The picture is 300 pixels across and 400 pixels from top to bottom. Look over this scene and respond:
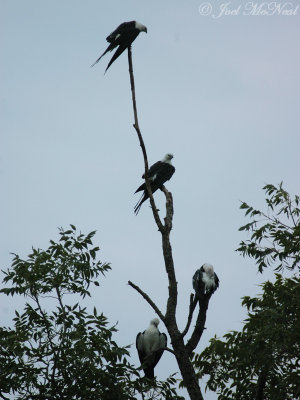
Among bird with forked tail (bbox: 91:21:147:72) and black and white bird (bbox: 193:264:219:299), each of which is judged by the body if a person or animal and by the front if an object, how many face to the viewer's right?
1

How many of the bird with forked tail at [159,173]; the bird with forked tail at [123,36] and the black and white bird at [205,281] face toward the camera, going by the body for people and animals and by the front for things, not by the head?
1

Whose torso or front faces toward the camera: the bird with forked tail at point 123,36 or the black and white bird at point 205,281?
the black and white bird

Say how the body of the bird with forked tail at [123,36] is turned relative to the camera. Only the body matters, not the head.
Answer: to the viewer's right

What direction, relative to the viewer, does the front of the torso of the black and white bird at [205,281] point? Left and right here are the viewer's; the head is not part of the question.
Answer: facing the viewer

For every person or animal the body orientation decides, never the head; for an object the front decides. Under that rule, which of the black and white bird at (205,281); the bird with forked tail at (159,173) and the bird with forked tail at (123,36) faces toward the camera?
the black and white bird

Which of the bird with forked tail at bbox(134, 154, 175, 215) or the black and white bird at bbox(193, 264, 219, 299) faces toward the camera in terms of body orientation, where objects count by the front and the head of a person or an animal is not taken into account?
the black and white bird

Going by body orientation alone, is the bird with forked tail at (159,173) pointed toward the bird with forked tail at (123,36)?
no

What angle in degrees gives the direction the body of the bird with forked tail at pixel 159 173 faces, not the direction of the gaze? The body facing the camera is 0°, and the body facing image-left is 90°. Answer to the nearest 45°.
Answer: approximately 225°
